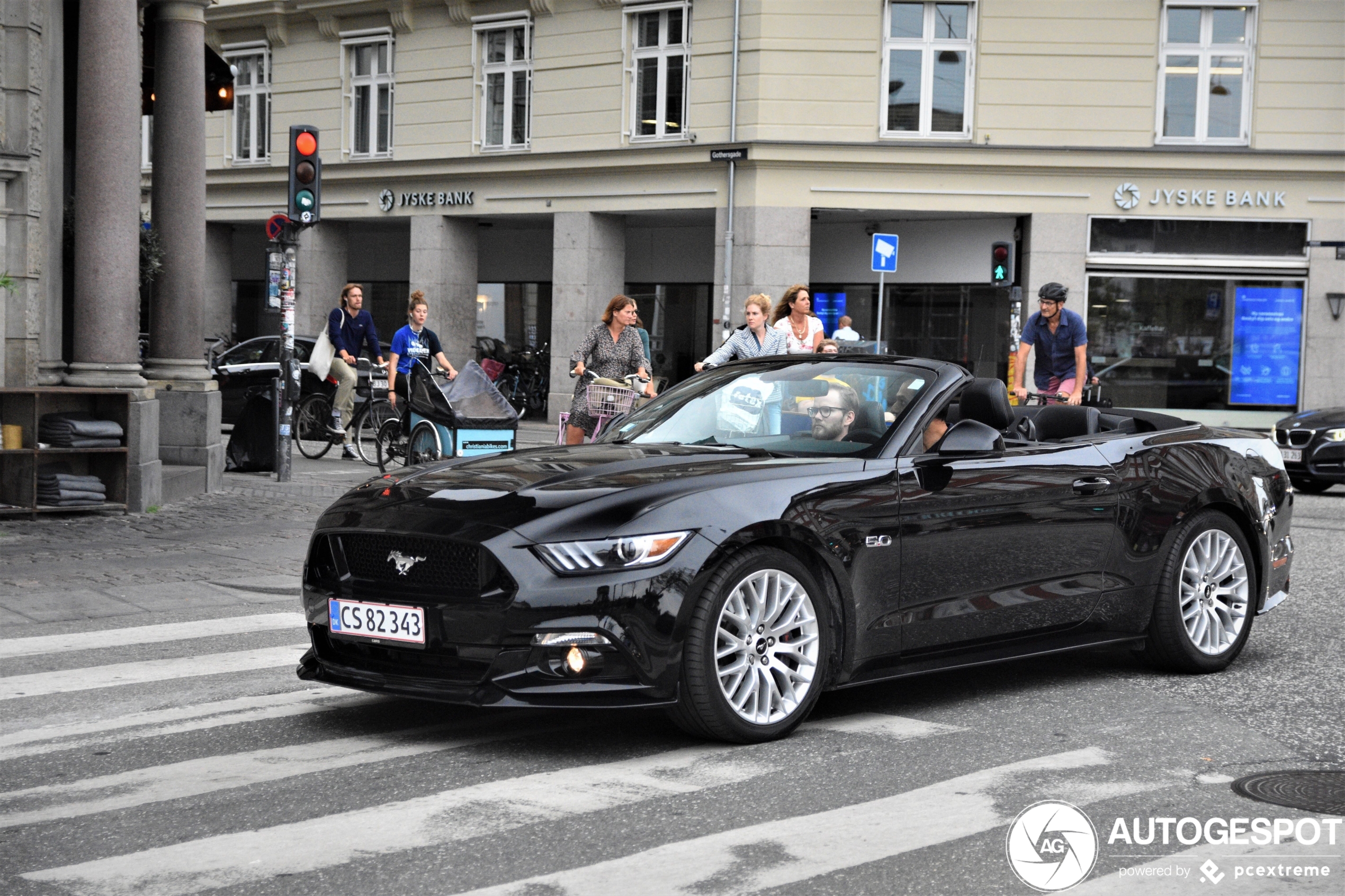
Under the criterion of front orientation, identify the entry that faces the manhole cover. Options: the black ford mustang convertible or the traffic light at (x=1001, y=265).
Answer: the traffic light

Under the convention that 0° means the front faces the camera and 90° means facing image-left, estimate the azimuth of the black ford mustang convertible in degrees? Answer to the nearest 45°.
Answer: approximately 45°

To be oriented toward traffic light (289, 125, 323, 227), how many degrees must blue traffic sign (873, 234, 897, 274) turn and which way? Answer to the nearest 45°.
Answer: approximately 45° to its right

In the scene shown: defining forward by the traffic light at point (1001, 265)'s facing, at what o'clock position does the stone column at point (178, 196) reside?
The stone column is roughly at 1 o'clock from the traffic light.

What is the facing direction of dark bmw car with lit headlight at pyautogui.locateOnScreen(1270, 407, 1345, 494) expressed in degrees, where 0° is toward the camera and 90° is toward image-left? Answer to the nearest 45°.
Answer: approximately 45°

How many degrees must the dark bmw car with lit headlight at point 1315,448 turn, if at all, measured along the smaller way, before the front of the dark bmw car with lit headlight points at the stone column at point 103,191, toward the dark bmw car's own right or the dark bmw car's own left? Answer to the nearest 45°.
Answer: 0° — it already faces it

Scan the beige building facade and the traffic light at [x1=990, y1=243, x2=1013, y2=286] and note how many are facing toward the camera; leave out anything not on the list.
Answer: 2

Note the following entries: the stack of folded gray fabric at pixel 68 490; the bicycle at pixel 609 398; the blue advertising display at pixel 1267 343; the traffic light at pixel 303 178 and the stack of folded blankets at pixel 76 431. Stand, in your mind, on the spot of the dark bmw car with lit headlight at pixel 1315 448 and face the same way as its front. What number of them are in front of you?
4

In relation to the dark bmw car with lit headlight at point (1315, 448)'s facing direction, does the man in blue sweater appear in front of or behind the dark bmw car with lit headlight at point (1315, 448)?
in front

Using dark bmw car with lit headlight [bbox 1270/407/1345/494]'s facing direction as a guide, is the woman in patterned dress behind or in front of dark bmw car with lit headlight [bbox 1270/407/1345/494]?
in front

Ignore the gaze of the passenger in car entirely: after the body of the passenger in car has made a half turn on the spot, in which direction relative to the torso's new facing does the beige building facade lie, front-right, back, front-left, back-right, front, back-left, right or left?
front-left

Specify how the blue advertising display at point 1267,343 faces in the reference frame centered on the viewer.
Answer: facing the viewer

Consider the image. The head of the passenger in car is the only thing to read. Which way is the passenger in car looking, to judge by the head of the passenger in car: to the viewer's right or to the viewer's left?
to the viewer's left

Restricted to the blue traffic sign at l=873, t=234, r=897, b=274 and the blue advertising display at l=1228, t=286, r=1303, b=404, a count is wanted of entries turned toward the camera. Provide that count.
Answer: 2

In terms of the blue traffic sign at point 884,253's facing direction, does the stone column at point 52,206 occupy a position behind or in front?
in front

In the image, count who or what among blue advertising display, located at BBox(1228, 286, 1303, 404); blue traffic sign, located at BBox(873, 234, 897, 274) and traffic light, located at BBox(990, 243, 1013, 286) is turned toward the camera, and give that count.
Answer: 3

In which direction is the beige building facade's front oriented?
toward the camera

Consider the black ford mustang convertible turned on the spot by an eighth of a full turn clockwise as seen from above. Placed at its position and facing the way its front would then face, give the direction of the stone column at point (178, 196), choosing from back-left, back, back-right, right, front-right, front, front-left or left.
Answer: front-right

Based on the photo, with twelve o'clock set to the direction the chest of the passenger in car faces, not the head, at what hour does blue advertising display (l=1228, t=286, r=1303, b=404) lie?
The blue advertising display is roughly at 5 o'clock from the passenger in car.

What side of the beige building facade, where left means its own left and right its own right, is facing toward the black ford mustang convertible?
front
